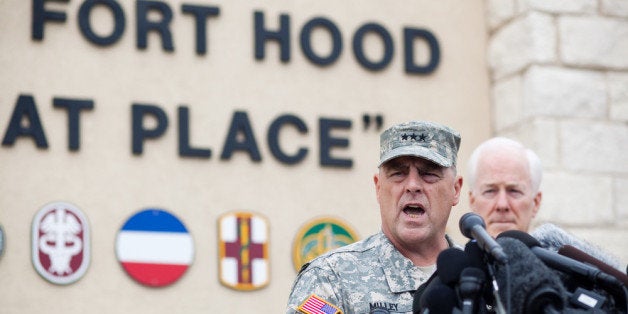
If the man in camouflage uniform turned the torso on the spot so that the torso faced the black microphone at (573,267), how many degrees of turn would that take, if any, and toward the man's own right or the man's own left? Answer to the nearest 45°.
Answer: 0° — they already face it

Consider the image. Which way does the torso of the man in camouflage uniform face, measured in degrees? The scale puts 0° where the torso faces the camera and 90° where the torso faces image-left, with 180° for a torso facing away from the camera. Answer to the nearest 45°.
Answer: approximately 315°

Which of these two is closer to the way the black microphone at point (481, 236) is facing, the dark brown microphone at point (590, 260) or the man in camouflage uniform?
the man in camouflage uniform

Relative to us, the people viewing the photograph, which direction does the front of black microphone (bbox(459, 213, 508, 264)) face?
facing away from the viewer and to the left of the viewer

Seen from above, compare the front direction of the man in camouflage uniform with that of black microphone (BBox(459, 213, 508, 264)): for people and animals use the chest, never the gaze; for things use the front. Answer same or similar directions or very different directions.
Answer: very different directions
